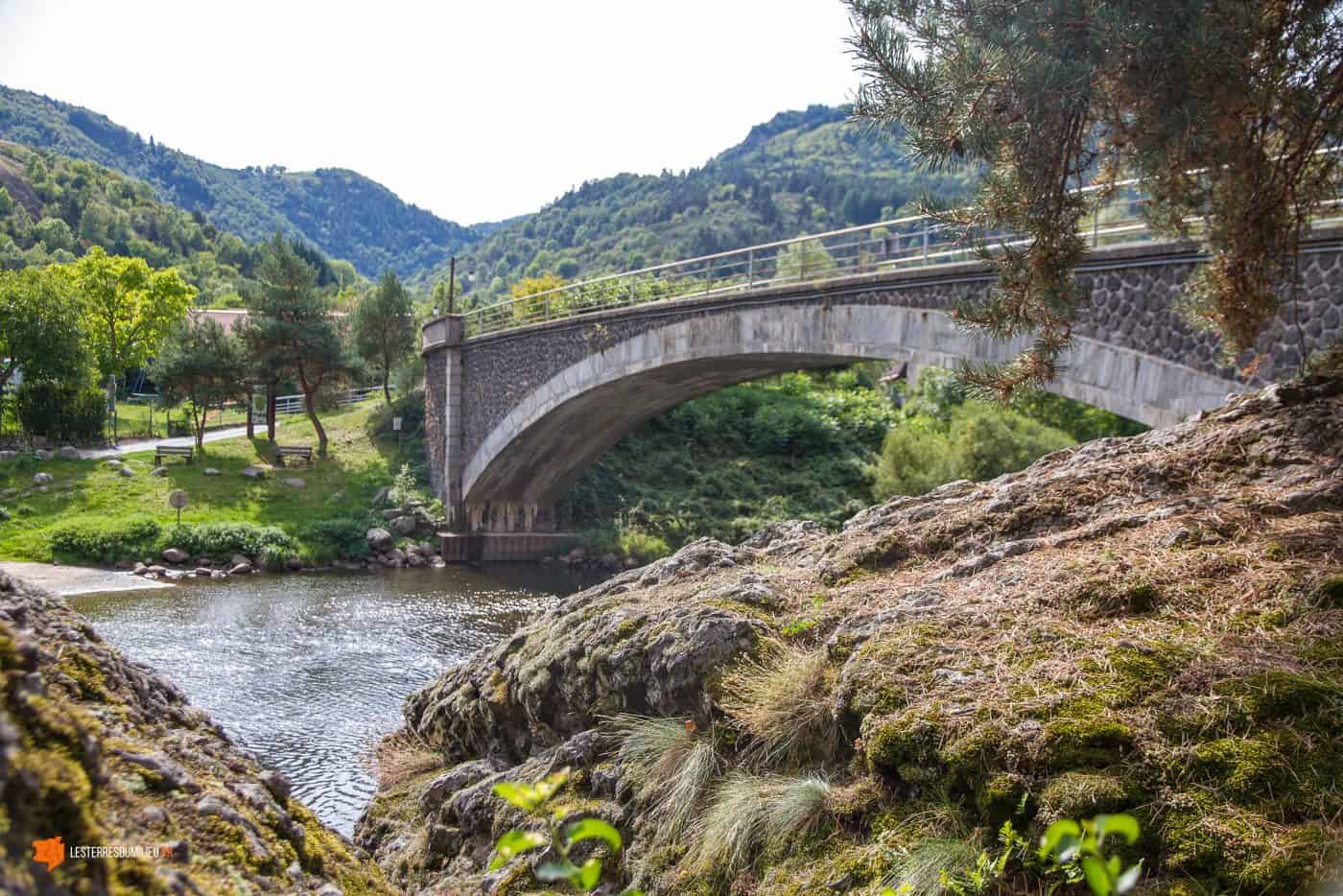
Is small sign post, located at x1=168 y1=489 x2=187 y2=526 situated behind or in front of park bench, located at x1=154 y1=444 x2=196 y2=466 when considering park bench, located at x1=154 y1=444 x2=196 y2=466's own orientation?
in front

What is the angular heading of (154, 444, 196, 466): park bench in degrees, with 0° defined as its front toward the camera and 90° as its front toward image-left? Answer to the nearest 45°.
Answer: approximately 0°

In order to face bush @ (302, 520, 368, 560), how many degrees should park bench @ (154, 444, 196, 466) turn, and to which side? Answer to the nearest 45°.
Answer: approximately 45° to its left

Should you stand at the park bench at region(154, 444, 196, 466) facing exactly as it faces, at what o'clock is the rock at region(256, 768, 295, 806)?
The rock is roughly at 12 o'clock from the park bench.

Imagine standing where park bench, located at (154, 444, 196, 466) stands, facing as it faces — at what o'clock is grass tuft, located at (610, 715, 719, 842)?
The grass tuft is roughly at 12 o'clock from the park bench.

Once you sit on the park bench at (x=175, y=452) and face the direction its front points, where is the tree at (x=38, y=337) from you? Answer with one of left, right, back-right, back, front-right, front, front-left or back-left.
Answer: back-right

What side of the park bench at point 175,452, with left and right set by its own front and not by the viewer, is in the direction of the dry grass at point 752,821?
front

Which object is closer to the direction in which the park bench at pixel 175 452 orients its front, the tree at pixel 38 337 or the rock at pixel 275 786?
the rock

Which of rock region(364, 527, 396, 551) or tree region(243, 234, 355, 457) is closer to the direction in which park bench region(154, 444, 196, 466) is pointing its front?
the rock

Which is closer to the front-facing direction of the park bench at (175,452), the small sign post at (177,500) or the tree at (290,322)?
the small sign post

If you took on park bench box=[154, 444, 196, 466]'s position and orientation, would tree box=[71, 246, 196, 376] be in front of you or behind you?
behind

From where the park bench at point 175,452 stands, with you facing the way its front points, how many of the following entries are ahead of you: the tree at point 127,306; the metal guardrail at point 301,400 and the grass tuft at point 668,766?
1

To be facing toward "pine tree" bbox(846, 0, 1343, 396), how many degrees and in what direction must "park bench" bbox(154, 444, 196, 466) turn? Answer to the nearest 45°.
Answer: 0° — it already faces it
